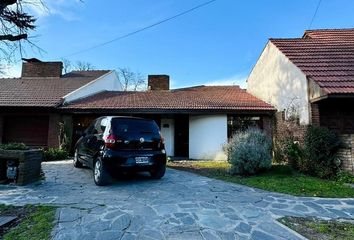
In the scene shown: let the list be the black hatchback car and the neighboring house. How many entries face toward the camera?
1

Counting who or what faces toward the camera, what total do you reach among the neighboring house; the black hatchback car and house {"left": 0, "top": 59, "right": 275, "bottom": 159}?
2

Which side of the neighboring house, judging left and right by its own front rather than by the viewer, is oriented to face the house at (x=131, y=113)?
right

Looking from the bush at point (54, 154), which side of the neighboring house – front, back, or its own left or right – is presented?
right

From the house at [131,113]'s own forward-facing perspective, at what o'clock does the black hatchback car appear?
The black hatchback car is roughly at 12 o'clock from the house.

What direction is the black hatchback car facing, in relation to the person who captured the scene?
facing away from the viewer and to the left of the viewer

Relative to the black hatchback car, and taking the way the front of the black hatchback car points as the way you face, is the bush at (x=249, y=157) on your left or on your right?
on your right

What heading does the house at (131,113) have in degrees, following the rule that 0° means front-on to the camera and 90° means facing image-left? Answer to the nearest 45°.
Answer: approximately 0°

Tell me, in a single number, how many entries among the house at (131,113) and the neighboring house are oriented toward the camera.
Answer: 2
